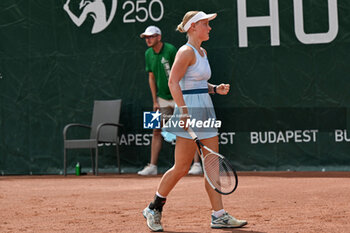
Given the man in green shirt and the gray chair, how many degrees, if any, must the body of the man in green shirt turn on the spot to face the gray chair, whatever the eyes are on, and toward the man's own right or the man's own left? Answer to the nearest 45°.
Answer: approximately 45° to the man's own right

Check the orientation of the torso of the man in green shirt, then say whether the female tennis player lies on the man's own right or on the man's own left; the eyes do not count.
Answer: on the man's own left

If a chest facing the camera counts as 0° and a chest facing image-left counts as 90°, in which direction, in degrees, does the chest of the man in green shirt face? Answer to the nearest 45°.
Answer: approximately 45°

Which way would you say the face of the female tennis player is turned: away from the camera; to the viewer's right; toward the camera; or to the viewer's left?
to the viewer's right

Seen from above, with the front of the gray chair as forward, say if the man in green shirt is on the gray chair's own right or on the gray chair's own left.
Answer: on the gray chair's own left
